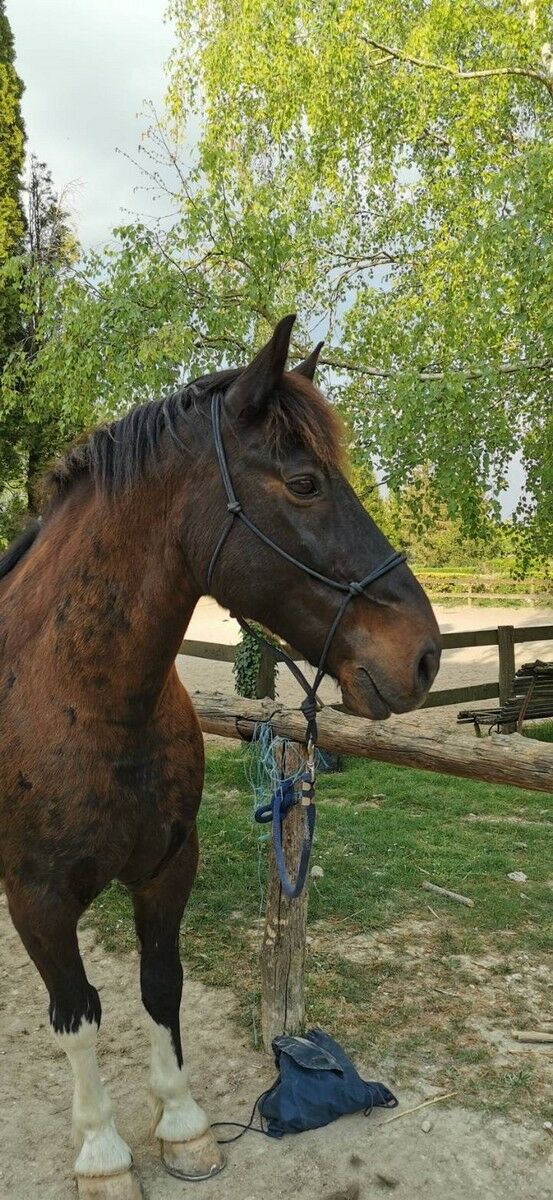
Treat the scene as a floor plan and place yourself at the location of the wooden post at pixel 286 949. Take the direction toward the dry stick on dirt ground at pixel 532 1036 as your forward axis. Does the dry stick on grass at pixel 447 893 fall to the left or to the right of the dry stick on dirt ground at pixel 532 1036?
left

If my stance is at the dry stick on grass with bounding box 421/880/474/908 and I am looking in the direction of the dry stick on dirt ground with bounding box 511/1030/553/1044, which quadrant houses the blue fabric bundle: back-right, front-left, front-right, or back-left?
front-right

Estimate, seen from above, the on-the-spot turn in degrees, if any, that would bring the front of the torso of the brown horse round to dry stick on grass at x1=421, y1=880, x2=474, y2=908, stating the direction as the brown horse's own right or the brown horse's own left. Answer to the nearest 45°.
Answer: approximately 90° to the brown horse's own left

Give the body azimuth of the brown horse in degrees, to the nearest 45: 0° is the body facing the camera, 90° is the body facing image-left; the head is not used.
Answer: approximately 315°

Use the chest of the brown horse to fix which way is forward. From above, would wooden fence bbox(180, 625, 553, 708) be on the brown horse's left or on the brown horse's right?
on the brown horse's left
